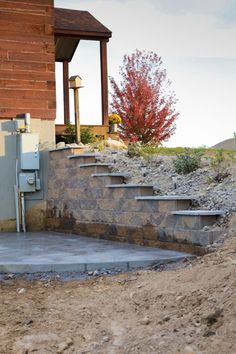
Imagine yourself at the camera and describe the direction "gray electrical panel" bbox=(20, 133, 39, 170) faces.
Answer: facing the viewer

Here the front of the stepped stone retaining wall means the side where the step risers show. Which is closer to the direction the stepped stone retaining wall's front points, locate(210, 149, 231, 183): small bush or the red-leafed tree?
the small bush

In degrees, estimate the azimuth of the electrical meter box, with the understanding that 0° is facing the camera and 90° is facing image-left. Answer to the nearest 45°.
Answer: approximately 0°

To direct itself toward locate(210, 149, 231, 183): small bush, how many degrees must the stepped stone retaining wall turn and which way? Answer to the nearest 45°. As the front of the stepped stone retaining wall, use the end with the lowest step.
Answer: approximately 45° to its left

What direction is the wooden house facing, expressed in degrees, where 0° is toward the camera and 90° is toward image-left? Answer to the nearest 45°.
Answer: approximately 270°

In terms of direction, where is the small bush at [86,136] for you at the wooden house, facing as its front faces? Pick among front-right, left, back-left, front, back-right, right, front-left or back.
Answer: front-left

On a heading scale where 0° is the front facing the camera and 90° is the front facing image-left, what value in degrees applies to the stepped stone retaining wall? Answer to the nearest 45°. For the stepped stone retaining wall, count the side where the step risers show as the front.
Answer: approximately 315°
